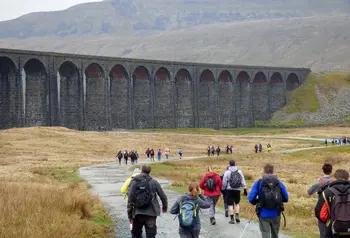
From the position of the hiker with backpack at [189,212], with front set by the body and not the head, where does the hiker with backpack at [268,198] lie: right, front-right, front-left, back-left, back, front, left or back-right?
right

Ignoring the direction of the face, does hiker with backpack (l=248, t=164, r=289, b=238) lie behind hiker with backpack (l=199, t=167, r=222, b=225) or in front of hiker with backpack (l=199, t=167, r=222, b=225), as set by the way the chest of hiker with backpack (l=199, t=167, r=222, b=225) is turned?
behind

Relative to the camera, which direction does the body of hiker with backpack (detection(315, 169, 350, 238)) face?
away from the camera

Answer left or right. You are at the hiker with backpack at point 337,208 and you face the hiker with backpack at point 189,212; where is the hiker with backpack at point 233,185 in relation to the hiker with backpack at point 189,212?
right

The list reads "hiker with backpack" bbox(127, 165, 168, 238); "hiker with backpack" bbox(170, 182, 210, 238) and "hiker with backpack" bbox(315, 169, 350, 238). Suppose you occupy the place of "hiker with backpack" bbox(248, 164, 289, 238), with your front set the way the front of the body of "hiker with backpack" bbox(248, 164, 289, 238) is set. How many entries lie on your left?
2

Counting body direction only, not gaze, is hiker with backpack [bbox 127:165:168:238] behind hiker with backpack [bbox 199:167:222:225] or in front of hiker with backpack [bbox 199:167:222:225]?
behind

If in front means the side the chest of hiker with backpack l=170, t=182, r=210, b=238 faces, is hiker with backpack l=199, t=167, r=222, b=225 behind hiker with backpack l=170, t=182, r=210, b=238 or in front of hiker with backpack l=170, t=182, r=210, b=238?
in front

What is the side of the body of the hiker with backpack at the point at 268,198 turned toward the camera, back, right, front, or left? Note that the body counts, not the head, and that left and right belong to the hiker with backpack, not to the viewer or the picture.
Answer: back

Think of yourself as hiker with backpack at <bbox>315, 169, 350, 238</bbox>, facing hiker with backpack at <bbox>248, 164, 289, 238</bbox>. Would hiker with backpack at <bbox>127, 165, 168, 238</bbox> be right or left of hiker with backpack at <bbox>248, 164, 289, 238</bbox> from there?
left

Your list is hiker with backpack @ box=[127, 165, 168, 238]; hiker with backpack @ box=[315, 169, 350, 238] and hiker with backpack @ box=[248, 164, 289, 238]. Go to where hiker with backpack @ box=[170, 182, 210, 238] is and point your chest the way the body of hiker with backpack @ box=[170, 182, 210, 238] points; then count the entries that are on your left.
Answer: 1

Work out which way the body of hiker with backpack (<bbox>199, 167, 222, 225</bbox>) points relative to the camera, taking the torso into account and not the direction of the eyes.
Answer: away from the camera

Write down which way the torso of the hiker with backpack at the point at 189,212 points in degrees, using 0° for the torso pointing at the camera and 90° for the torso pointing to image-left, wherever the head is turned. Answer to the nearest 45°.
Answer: approximately 180°

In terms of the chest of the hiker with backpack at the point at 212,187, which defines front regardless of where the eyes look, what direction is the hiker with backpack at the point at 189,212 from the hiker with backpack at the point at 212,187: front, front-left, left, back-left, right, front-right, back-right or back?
back
